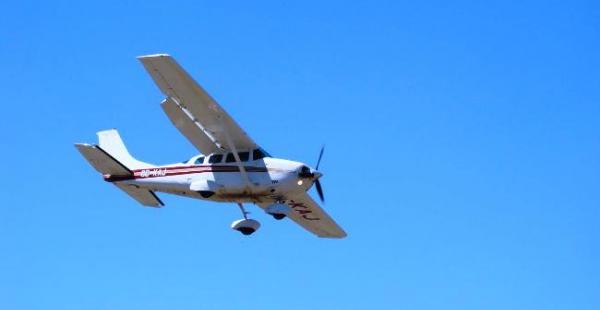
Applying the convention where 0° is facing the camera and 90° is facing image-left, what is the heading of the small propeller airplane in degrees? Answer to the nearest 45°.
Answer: approximately 315°
